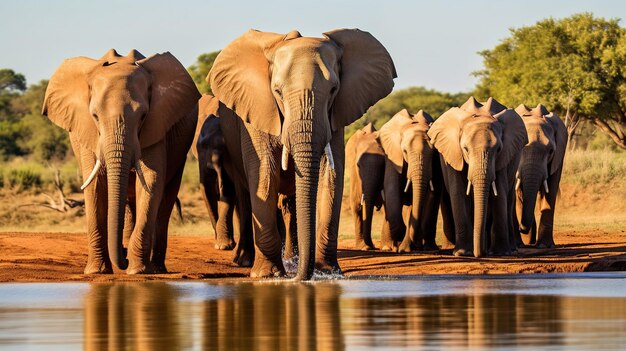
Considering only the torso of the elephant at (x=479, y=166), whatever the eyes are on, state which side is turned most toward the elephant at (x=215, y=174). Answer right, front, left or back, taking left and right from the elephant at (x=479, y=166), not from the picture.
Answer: right

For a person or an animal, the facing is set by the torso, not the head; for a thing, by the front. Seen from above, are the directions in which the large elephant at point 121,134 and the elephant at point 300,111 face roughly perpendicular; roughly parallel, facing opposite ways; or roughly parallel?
roughly parallel

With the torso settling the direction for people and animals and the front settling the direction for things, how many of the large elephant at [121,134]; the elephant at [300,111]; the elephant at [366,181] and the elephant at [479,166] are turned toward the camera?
4

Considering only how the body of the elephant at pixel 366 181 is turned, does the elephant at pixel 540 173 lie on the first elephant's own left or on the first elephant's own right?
on the first elephant's own left

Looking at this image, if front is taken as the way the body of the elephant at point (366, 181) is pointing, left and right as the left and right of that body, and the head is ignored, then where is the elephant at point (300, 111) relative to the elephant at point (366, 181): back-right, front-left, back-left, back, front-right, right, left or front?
front

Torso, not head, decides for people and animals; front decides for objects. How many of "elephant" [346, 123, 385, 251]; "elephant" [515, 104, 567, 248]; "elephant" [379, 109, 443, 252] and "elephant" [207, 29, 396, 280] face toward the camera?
4

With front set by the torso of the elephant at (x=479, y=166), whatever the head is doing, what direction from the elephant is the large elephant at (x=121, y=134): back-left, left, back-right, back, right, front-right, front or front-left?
front-right

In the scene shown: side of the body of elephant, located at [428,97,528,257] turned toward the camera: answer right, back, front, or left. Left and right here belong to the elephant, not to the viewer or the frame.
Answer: front

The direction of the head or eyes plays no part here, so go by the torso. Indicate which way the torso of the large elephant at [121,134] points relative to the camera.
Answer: toward the camera

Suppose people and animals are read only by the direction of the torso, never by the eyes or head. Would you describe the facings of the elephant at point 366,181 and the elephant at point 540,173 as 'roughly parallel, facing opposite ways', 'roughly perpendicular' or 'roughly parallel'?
roughly parallel

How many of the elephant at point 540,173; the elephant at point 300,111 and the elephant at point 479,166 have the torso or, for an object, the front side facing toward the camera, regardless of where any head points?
3

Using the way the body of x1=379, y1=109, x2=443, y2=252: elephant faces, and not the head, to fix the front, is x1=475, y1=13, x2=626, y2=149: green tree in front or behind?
behind

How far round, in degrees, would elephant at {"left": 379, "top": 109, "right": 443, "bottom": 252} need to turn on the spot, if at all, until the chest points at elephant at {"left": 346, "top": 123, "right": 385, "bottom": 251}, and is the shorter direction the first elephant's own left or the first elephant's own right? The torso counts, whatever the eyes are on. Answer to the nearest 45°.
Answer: approximately 135° to the first elephant's own right

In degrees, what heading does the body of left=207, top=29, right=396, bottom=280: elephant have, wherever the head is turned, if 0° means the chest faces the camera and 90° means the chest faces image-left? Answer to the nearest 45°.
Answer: approximately 0°

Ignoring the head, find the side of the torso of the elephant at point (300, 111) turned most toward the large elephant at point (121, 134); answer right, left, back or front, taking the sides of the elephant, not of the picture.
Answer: right
